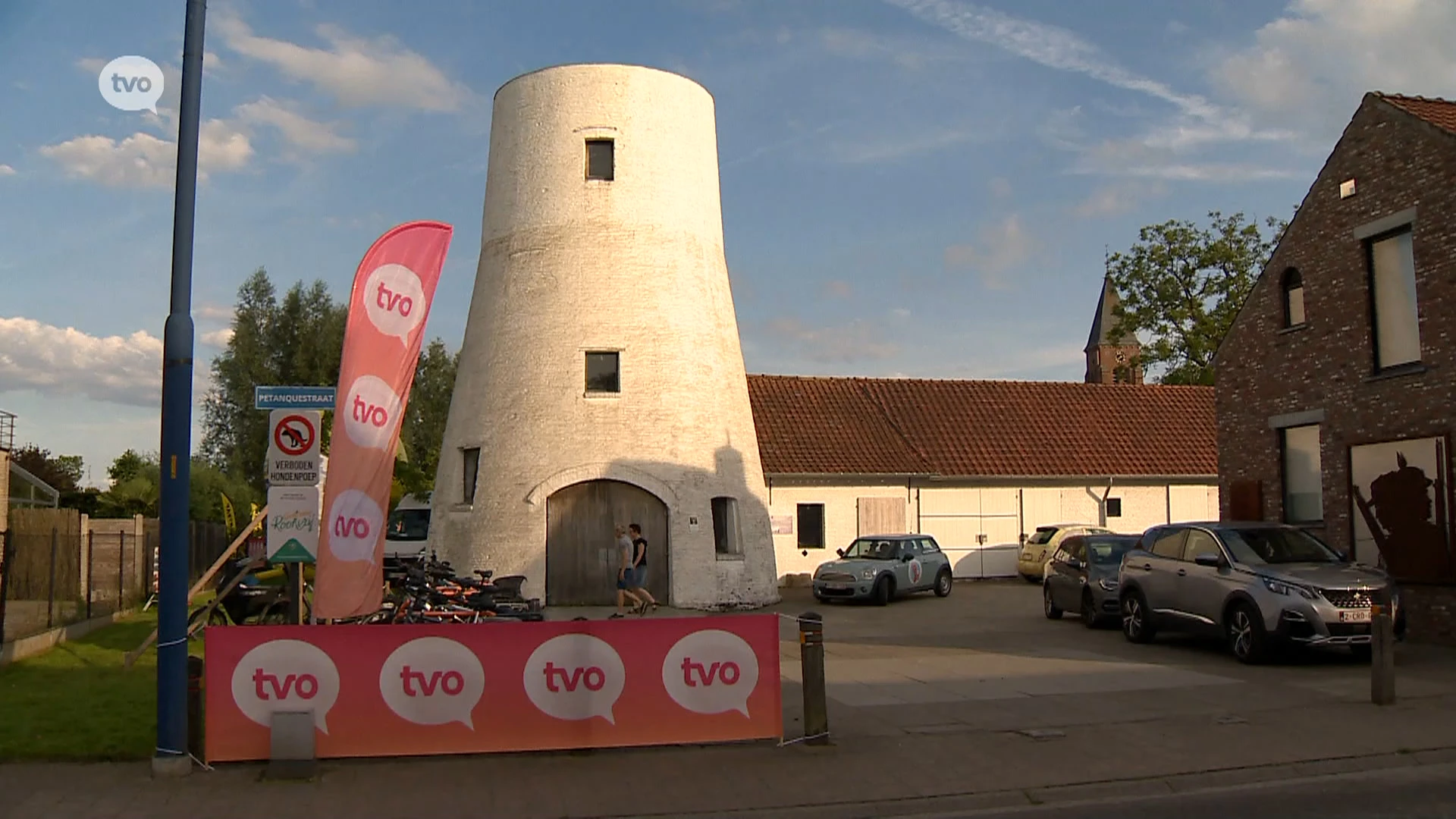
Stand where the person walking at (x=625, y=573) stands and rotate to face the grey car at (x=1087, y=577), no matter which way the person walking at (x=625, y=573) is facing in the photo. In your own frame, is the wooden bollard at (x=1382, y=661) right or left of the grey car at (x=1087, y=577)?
right

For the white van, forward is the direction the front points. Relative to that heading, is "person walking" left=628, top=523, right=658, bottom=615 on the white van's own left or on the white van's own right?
on the white van's own left

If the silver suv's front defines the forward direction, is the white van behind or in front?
behind

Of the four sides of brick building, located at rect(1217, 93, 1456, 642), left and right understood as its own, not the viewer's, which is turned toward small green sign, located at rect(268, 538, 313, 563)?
front

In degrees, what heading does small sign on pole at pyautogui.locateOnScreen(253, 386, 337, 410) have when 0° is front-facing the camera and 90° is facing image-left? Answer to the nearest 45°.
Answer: approximately 0°

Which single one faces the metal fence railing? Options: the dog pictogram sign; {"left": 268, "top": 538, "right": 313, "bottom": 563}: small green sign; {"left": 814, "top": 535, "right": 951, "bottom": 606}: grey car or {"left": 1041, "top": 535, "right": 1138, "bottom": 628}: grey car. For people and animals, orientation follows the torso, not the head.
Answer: {"left": 814, "top": 535, "right": 951, "bottom": 606}: grey car

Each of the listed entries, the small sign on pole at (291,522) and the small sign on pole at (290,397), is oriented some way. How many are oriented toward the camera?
2

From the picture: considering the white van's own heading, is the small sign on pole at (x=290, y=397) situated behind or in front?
in front

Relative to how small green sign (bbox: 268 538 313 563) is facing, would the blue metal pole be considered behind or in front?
in front

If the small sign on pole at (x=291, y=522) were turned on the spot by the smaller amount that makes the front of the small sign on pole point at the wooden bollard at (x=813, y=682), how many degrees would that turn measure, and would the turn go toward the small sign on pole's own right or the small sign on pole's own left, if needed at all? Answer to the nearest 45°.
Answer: approximately 45° to the small sign on pole's own left
